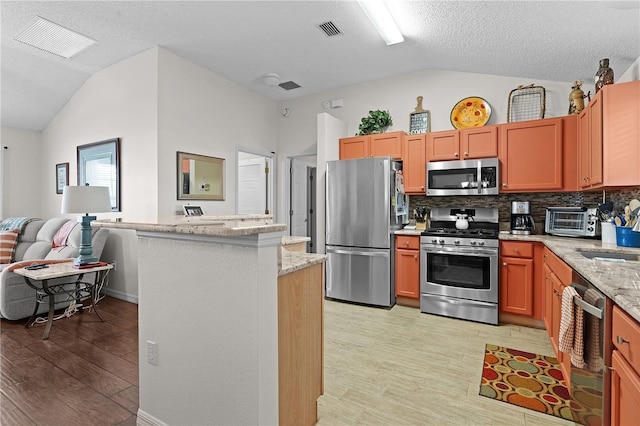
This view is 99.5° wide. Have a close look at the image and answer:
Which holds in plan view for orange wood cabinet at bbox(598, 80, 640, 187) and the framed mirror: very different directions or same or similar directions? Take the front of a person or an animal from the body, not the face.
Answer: very different directions

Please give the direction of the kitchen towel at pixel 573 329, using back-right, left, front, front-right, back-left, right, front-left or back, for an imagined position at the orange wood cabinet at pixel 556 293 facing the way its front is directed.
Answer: left

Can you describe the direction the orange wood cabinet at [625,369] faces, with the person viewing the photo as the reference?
facing to the left of the viewer

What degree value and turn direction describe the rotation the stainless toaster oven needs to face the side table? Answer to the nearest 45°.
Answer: approximately 45° to its right

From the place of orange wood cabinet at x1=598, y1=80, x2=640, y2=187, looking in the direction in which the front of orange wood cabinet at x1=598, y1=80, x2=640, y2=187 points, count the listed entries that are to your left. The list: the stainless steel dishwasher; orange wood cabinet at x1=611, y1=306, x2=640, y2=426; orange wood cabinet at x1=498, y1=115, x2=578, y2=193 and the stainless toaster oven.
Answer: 2

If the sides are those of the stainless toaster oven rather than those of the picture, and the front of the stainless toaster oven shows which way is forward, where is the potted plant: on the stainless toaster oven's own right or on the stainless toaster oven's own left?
on the stainless toaster oven's own right

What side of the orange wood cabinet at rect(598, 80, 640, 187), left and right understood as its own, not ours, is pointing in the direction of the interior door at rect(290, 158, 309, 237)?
front

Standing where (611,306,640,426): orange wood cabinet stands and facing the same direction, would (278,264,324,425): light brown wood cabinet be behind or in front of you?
in front
